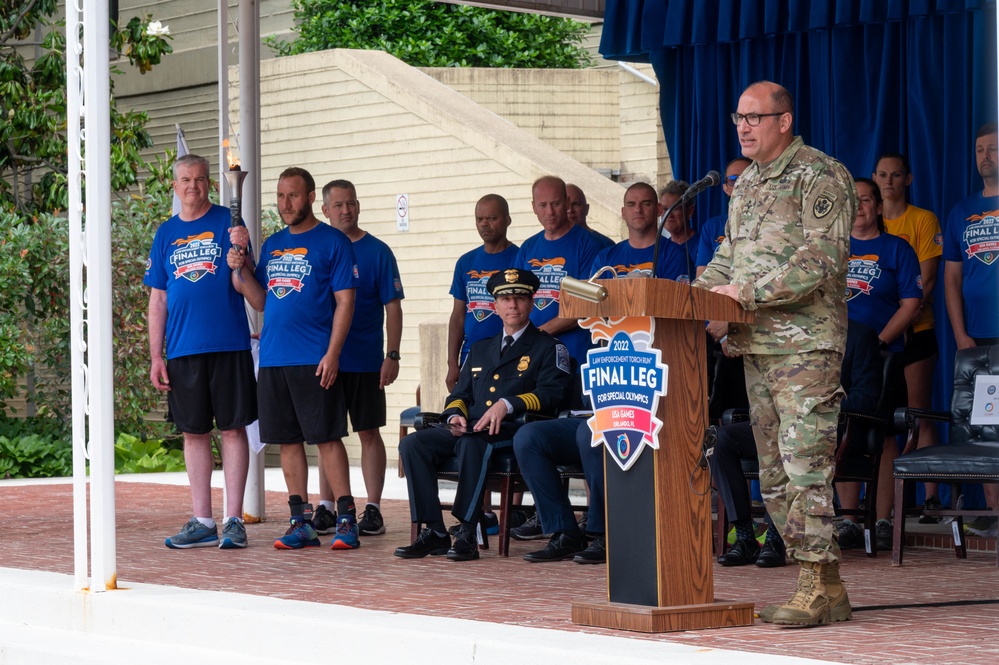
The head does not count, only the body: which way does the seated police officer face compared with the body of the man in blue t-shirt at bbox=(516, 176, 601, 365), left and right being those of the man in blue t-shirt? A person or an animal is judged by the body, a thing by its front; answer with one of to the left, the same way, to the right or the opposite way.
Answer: the same way

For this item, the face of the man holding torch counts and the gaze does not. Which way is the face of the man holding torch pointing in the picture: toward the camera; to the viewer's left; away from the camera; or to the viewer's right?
toward the camera

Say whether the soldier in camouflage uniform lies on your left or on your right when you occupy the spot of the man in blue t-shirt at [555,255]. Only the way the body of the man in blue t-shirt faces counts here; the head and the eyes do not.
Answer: on your left

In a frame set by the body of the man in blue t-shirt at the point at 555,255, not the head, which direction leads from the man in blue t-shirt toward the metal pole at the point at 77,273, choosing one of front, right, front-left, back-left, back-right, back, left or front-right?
front

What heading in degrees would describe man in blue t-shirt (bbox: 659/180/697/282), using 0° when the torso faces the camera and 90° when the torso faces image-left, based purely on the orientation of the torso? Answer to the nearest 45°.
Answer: approximately 45°

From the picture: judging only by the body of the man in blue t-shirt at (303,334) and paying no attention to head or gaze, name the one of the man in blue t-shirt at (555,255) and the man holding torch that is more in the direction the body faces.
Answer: the man holding torch

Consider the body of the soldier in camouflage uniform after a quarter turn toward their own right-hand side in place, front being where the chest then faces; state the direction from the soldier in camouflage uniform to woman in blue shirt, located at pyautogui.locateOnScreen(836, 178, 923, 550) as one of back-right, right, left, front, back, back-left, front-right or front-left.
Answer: front-right

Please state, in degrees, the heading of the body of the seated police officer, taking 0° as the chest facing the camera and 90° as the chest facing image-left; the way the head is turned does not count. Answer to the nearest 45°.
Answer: approximately 45°

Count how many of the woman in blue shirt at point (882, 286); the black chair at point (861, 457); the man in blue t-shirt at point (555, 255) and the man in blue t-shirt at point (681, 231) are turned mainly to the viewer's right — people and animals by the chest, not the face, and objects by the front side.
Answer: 0

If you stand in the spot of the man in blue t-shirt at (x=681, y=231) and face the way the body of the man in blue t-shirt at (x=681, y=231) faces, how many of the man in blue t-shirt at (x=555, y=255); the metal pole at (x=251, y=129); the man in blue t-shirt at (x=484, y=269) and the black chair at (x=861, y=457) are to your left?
1

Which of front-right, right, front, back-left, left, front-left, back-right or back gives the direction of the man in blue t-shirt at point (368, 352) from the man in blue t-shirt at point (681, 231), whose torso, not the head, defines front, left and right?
front-right

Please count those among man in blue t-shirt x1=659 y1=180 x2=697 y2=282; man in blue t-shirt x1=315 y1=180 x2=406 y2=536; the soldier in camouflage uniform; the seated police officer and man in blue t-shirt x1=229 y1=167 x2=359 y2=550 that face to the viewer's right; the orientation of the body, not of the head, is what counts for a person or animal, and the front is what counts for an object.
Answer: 0

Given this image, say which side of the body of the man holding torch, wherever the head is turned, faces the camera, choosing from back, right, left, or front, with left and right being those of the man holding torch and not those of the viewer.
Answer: front

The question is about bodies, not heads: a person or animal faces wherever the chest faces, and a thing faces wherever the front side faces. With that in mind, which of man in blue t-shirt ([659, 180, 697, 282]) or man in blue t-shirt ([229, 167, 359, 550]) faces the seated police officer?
man in blue t-shirt ([659, 180, 697, 282])

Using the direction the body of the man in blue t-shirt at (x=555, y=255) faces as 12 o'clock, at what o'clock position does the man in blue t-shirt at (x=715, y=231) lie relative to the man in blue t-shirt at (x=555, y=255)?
the man in blue t-shirt at (x=715, y=231) is roughly at 8 o'clock from the man in blue t-shirt at (x=555, y=255).

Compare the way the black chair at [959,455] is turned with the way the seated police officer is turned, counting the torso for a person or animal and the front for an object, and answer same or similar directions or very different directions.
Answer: same or similar directions

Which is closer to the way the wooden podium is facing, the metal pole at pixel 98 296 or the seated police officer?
the metal pole
